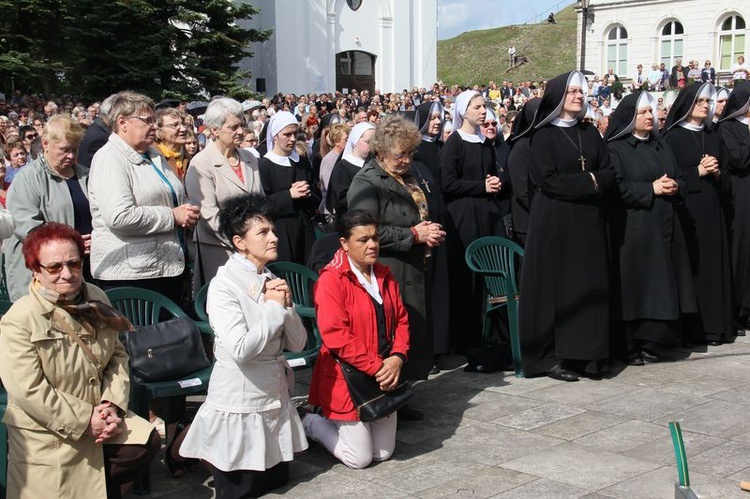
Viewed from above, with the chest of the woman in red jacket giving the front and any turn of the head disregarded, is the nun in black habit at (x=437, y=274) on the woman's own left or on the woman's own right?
on the woman's own left

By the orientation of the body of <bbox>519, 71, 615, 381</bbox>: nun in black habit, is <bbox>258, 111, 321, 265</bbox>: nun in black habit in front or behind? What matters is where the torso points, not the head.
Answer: behind

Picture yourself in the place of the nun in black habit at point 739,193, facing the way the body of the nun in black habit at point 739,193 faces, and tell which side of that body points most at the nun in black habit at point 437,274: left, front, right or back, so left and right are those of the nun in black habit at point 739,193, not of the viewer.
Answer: right

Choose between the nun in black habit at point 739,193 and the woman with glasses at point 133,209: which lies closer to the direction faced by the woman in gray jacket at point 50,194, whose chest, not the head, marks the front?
the woman with glasses

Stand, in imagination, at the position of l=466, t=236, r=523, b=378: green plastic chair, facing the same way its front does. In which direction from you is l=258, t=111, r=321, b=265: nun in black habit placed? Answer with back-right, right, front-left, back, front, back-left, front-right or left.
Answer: back-right

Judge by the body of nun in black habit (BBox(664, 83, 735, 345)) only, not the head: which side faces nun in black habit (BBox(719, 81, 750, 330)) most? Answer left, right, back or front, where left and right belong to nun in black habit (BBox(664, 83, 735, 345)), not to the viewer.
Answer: left

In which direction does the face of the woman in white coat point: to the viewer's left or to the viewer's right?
to the viewer's right

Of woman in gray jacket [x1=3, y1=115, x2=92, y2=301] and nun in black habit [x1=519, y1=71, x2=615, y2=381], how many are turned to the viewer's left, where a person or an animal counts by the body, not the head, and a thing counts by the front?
0
